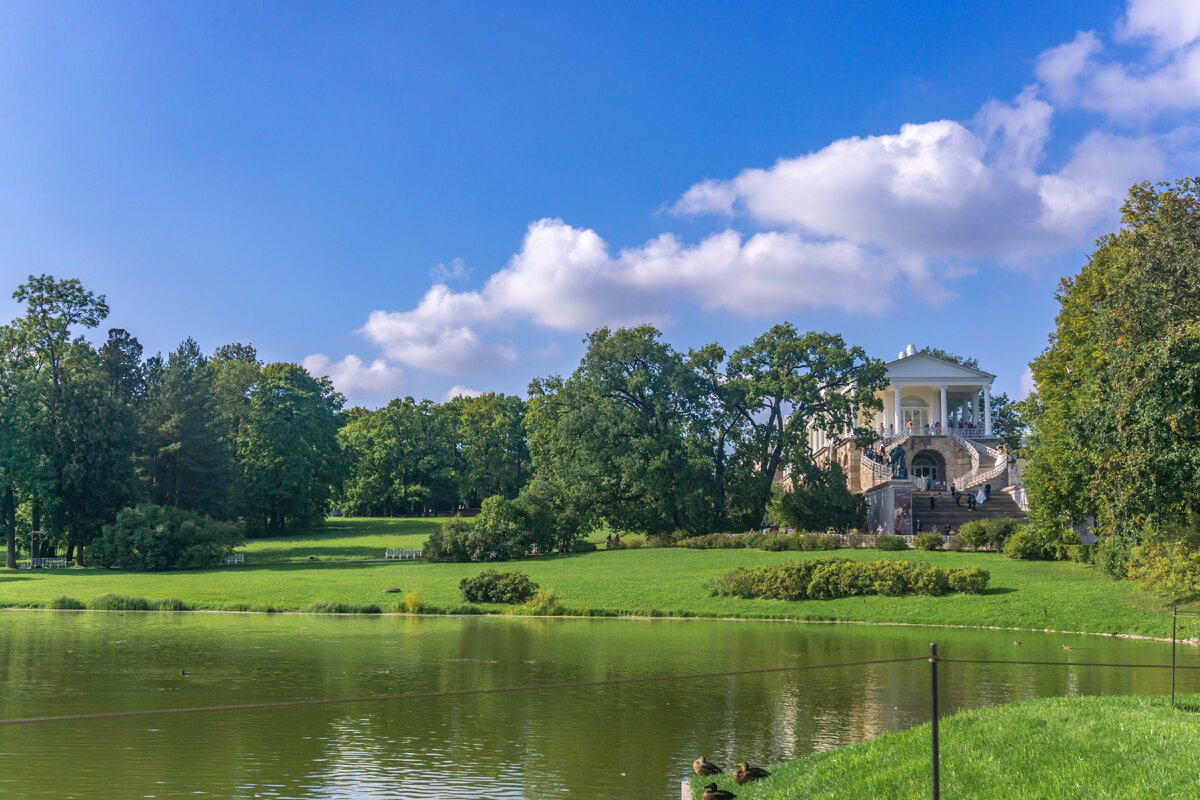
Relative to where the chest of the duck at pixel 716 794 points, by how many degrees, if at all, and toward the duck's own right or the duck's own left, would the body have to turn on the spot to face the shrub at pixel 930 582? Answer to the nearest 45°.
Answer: approximately 90° to the duck's own right

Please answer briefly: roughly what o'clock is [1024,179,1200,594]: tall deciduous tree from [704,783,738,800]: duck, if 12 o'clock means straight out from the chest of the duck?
The tall deciduous tree is roughly at 4 o'clock from the duck.

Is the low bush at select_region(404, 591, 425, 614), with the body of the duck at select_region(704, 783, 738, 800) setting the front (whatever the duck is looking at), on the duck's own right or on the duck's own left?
on the duck's own right

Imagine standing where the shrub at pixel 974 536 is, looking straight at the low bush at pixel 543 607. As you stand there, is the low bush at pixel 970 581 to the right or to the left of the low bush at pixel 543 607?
left

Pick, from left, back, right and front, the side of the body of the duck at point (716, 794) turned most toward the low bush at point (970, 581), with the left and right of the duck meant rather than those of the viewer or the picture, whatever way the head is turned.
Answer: right

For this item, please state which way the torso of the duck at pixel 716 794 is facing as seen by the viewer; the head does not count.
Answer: to the viewer's left

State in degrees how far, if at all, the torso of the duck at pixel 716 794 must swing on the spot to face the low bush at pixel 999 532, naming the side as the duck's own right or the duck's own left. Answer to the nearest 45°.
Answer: approximately 90° to the duck's own right

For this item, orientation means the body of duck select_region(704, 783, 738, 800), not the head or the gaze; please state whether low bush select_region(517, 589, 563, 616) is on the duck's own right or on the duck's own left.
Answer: on the duck's own right

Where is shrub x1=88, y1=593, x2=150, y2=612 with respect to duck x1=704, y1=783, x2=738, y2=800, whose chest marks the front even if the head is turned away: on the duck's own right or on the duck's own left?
on the duck's own right

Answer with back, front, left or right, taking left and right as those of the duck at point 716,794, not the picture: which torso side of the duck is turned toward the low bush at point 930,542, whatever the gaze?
right

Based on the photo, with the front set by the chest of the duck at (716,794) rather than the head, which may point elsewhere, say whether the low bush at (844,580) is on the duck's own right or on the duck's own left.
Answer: on the duck's own right
